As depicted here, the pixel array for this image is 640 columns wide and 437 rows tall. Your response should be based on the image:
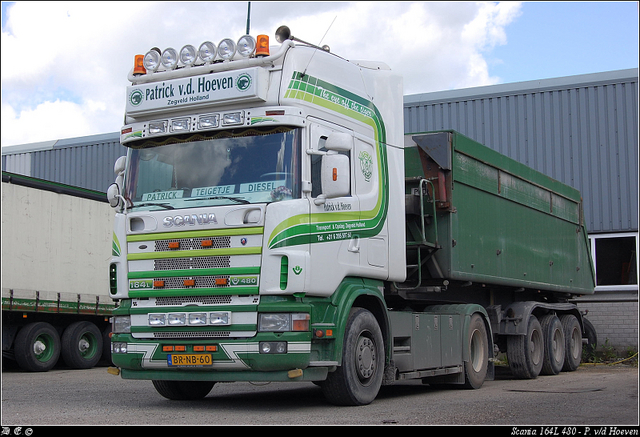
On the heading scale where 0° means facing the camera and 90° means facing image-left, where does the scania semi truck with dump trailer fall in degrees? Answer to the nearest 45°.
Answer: approximately 45°

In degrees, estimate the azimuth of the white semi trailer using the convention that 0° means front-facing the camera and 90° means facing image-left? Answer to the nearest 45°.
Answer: approximately 45°

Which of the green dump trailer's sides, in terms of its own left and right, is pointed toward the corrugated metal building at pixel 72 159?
right

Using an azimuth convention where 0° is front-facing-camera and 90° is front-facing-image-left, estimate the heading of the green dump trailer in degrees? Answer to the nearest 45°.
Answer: approximately 45°

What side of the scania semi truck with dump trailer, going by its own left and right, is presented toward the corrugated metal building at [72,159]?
right
